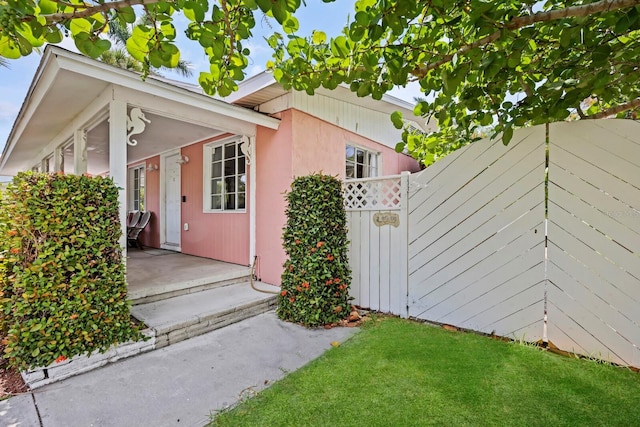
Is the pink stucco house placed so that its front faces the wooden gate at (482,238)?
no

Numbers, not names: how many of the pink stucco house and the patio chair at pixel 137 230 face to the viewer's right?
0

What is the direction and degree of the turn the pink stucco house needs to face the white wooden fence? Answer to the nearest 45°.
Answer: approximately 90° to its left

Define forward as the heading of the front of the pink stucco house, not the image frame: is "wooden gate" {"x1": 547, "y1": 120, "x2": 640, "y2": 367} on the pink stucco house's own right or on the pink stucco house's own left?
on the pink stucco house's own left

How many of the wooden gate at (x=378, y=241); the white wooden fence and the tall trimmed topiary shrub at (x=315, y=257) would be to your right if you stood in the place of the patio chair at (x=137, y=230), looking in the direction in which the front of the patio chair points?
0

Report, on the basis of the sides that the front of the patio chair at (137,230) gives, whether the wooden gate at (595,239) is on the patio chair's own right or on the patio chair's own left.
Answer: on the patio chair's own left

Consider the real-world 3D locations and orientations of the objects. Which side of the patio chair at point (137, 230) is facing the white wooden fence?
left

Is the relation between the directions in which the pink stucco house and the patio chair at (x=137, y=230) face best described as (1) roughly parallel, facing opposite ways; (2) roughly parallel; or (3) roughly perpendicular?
roughly parallel

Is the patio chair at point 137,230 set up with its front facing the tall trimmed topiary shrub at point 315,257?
no

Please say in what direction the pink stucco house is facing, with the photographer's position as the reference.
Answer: facing the viewer and to the left of the viewer

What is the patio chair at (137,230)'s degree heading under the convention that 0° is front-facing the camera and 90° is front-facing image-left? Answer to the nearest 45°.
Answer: approximately 45°

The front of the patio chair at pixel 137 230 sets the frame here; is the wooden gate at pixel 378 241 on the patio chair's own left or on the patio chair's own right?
on the patio chair's own left
